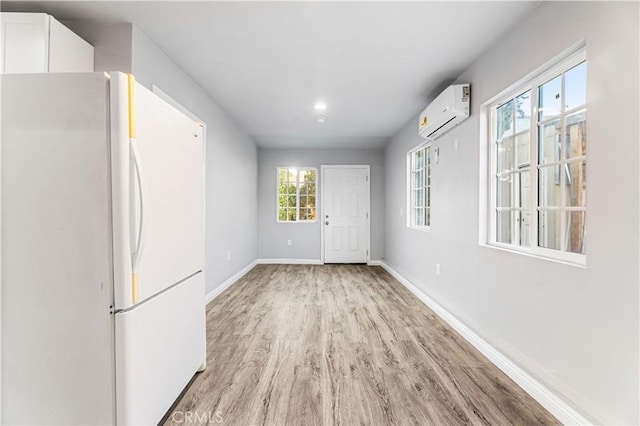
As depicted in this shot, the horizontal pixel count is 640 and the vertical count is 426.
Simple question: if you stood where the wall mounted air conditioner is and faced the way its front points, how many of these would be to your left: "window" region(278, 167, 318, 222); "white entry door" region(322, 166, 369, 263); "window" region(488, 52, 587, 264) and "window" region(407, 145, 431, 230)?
1

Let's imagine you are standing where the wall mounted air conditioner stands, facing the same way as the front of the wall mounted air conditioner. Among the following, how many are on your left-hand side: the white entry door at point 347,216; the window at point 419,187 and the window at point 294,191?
0

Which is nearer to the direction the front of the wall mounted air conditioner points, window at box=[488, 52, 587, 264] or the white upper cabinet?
the white upper cabinet

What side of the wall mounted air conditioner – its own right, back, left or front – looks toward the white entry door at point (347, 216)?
right

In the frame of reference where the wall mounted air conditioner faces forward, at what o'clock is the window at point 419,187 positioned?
The window is roughly at 4 o'clock from the wall mounted air conditioner.

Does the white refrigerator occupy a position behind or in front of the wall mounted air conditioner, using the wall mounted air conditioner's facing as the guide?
in front

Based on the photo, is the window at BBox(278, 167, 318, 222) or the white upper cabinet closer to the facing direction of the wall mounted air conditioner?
the white upper cabinet

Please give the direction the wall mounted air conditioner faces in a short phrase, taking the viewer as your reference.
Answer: facing the viewer and to the left of the viewer

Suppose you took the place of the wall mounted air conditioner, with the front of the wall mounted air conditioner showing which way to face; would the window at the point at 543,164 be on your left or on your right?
on your left

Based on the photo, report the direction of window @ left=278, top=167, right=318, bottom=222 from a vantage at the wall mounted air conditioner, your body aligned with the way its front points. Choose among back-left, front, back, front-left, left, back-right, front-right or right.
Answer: right

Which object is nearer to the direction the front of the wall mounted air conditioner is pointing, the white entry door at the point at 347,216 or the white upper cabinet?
the white upper cabinet

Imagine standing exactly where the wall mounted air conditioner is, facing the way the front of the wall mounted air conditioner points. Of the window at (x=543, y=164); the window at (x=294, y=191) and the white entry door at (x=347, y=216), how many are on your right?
2

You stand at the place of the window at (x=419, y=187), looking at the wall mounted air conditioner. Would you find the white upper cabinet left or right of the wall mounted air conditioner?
right

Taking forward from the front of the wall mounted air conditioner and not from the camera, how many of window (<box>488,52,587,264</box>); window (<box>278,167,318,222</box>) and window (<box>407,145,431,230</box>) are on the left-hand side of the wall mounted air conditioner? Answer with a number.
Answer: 1

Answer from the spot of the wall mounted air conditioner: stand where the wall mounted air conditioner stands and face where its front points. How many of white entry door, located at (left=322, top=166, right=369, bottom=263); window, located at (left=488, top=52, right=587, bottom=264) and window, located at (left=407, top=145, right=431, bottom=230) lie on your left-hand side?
1
